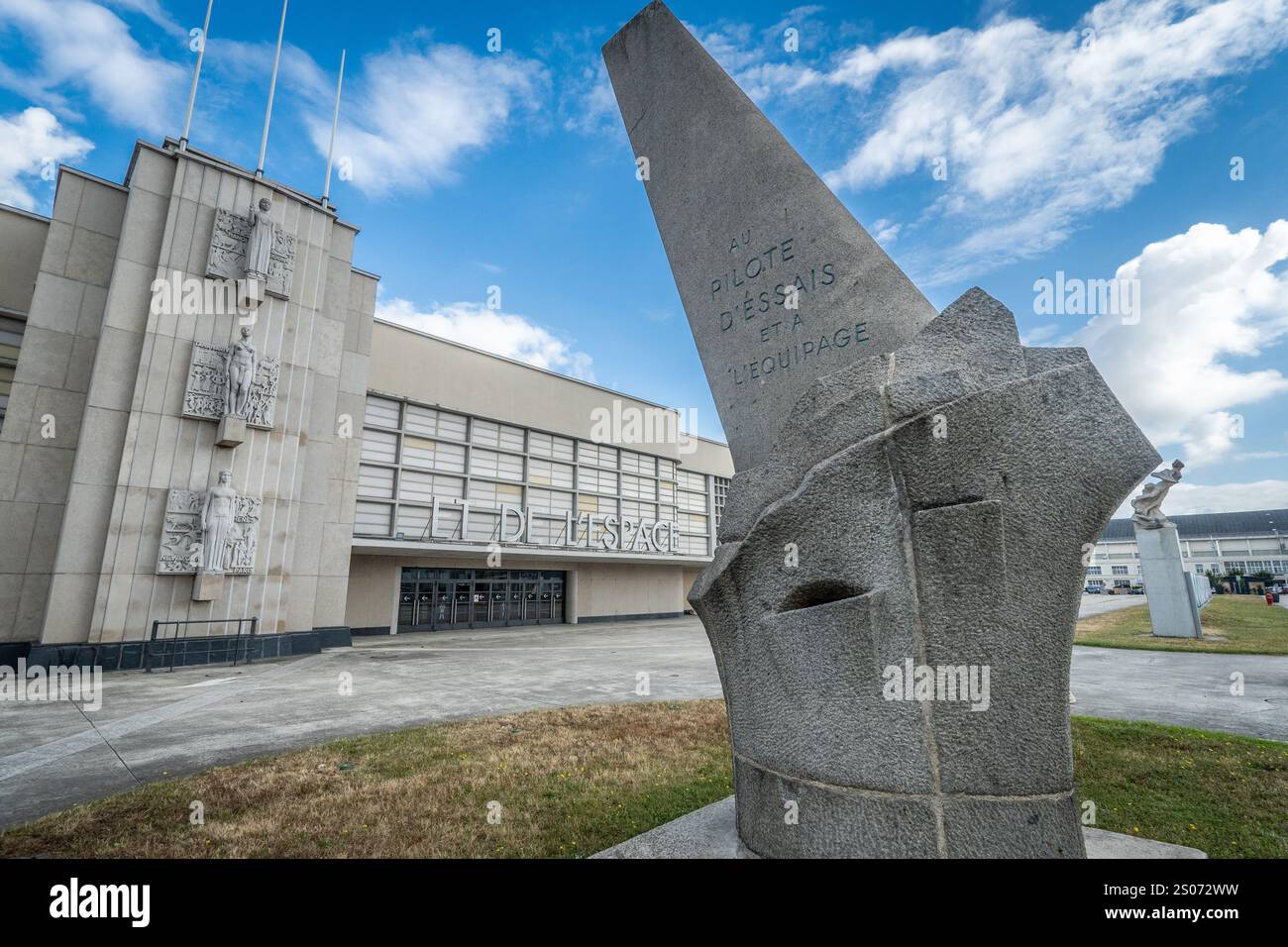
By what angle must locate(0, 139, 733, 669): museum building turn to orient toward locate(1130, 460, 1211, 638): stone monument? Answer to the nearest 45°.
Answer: approximately 45° to its left

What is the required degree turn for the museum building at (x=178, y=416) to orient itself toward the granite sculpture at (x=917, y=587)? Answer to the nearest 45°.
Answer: approximately 45° to its right

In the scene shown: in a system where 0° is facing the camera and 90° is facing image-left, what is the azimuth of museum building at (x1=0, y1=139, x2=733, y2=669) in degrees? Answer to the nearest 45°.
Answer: approximately 315°
